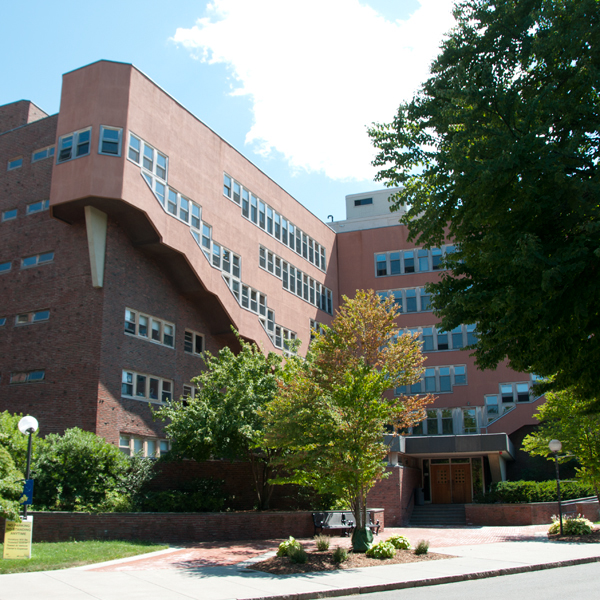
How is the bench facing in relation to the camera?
toward the camera

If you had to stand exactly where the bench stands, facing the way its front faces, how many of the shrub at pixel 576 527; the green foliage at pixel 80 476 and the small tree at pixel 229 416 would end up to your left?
1

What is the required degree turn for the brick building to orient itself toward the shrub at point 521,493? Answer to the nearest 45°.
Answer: approximately 90° to its left

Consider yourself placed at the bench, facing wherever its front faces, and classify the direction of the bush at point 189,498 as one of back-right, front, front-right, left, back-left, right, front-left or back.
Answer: right

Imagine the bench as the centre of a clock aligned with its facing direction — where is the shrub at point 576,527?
The shrub is roughly at 9 o'clock from the bench.

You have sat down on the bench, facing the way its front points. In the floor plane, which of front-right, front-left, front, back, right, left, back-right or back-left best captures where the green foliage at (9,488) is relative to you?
front-right

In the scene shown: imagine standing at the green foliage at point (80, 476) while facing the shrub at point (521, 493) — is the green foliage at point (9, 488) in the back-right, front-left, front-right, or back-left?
back-right

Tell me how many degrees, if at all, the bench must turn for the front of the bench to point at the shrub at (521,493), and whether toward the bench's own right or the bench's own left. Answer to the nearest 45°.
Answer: approximately 135° to the bench's own left

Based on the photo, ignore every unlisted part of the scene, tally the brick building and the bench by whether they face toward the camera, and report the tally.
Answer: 2

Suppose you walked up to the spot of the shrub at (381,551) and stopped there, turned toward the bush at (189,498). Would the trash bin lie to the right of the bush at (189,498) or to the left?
right

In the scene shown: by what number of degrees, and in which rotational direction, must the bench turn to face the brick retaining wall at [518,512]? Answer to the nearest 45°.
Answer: approximately 135° to its left

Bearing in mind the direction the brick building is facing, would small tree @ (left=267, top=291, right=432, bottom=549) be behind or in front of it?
in front

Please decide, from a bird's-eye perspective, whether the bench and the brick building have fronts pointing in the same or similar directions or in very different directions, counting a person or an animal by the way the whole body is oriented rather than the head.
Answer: same or similar directions

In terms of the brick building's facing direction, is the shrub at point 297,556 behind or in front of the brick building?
in front

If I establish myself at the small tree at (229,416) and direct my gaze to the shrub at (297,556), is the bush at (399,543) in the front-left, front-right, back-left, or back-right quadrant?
front-left

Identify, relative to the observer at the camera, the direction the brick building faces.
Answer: facing the viewer
